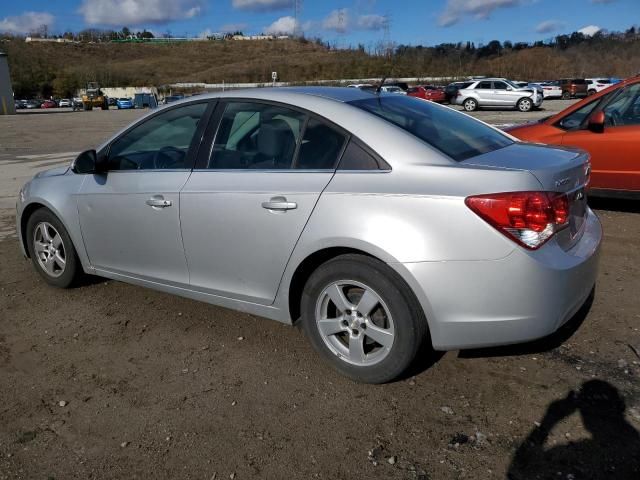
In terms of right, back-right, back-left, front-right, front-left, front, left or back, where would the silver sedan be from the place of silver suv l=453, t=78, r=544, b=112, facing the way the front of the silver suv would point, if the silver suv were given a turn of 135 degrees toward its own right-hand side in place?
front-left

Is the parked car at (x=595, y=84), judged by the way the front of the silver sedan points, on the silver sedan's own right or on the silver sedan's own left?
on the silver sedan's own right

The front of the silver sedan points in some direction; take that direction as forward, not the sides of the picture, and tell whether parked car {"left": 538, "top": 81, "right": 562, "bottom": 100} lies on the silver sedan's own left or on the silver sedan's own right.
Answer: on the silver sedan's own right

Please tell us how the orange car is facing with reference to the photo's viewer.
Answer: facing to the left of the viewer

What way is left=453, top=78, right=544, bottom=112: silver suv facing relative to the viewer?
to the viewer's right

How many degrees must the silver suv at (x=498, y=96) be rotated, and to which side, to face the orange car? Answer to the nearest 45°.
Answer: approximately 90° to its right

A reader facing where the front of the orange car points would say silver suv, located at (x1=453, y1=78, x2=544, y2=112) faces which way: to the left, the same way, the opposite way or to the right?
the opposite way

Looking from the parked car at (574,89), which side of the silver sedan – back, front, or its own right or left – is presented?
right

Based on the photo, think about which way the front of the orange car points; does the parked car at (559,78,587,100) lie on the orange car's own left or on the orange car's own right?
on the orange car's own right

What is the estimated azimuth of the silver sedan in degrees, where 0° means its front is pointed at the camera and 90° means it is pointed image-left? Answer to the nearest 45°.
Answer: approximately 135°

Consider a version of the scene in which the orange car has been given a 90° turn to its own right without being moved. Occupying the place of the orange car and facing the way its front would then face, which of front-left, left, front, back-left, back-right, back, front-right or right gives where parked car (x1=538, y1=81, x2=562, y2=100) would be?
front

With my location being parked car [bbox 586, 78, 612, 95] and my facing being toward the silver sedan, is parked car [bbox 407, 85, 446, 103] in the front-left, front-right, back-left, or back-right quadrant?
front-right
